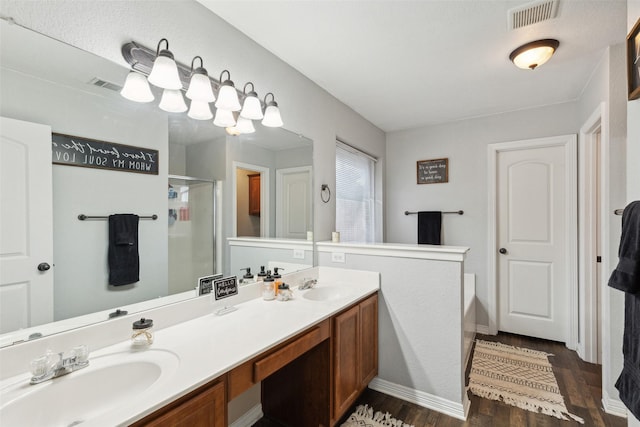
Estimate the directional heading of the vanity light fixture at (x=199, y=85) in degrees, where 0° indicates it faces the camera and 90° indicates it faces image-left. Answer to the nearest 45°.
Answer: approximately 315°

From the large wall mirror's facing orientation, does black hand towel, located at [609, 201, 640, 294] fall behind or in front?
in front

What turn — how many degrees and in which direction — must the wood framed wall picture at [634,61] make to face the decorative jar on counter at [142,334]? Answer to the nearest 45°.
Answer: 0° — it already faces it

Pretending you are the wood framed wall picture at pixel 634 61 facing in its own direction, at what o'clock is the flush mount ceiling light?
The flush mount ceiling light is roughly at 3 o'clock from the wood framed wall picture.

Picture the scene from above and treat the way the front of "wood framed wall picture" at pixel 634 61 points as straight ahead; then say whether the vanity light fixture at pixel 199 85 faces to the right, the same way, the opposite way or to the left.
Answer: the opposite way

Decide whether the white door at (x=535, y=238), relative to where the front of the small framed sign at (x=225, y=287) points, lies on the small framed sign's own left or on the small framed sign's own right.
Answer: on the small framed sign's own left

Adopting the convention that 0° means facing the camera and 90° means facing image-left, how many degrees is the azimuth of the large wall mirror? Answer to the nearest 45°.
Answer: approximately 315°

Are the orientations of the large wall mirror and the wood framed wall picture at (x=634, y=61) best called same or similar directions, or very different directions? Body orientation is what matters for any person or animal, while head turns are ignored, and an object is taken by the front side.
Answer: very different directions
